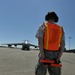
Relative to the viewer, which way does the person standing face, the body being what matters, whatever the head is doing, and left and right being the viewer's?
facing away from the viewer and to the left of the viewer
